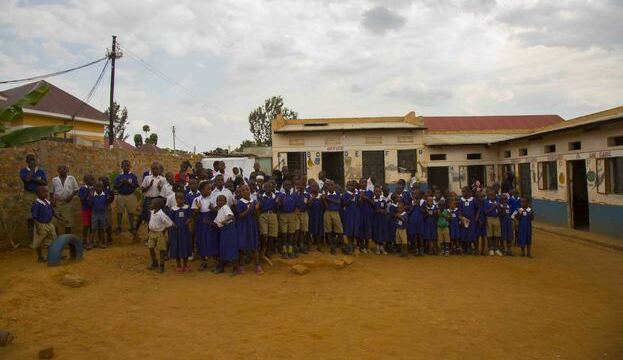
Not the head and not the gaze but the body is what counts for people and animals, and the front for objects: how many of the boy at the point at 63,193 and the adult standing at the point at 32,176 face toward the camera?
2

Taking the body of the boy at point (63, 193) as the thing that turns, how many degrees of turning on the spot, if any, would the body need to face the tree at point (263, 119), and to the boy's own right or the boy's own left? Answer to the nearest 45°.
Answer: approximately 135° to the boy's own left

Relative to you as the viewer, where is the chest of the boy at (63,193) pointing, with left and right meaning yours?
facing the viewer

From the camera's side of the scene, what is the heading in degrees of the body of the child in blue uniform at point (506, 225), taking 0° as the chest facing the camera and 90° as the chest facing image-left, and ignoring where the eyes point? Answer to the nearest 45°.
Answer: approximately 0°

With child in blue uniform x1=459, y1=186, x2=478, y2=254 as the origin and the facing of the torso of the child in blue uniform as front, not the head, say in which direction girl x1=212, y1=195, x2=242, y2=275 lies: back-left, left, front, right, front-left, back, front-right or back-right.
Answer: front-right

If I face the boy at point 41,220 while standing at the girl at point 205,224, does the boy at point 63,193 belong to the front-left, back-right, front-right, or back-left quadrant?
front-right

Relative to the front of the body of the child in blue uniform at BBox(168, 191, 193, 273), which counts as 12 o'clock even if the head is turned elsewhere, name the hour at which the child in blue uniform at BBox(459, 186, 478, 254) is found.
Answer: the child in blue uniform at BBox(459, 186, 478, 254) is roughly at 9 o'clock from the child in blue uniform at BBox(168, 191, 193, 273).

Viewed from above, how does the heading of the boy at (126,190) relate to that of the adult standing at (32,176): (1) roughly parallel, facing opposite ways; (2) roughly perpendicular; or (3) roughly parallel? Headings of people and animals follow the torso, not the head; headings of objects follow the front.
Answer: roughly parallel

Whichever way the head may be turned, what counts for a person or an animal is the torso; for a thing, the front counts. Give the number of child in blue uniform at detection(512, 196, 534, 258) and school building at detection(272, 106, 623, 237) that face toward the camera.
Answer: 2

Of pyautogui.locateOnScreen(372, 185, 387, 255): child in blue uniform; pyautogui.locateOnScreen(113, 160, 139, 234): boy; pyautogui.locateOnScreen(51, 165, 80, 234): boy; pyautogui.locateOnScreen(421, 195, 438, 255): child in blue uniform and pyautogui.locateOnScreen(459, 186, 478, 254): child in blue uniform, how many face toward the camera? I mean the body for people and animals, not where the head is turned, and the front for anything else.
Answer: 5

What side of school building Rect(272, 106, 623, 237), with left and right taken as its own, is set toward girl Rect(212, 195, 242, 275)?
front

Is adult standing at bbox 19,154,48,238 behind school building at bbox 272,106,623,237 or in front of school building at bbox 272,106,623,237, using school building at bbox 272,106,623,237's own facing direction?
in front

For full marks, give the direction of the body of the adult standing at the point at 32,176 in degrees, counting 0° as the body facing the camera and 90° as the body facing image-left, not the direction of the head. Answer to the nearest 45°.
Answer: approximately 0°

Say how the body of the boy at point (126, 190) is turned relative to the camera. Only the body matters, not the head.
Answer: toward the camera

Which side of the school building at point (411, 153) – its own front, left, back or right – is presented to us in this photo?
front

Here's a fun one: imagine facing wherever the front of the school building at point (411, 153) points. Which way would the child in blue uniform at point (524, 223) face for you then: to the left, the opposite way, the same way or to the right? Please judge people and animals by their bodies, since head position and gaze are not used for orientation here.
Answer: the same way

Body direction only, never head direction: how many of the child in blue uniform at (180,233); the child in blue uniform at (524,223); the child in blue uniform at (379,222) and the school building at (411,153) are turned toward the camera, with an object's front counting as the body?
4

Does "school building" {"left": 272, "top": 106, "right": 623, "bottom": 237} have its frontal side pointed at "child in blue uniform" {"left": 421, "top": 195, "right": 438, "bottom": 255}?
yes

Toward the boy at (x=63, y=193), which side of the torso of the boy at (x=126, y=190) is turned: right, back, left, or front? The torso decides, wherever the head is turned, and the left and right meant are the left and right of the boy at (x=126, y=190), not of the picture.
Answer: right

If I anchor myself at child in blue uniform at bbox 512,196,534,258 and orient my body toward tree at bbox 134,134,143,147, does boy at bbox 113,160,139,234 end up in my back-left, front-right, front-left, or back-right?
front-left
